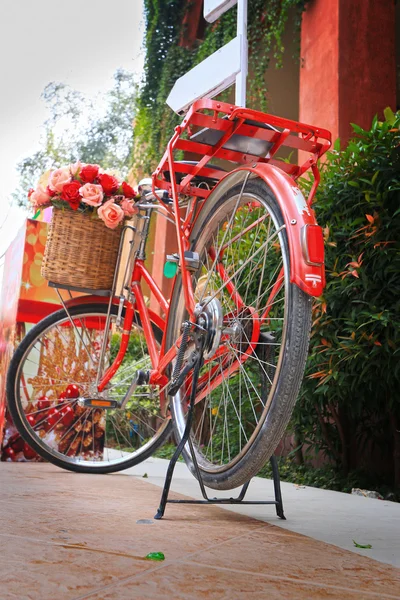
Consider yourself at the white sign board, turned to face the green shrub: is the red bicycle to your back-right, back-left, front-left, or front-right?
front-right

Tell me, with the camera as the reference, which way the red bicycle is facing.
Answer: facing away from the viewer and to the left of the viewer

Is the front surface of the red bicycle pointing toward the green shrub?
no
